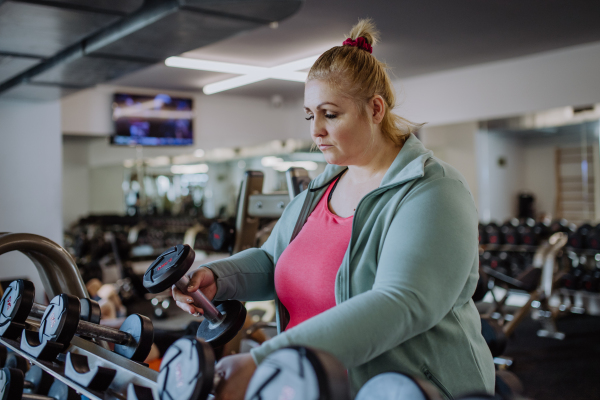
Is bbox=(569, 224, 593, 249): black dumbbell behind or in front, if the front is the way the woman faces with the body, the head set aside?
behind

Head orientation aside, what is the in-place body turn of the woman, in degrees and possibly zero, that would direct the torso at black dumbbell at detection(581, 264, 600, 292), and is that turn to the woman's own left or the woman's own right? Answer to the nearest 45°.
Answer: approximately 180°

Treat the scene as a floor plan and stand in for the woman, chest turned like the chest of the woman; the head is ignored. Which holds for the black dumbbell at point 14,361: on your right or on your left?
on your right

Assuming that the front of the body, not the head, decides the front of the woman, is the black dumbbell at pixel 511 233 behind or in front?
behind

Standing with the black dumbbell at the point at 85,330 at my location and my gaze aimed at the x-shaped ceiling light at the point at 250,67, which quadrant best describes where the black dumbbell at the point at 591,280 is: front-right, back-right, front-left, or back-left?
front-right

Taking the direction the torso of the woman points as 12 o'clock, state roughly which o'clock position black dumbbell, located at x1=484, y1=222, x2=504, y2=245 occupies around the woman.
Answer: The black dumbbell is roughly at 5 o'clock from the woman.
